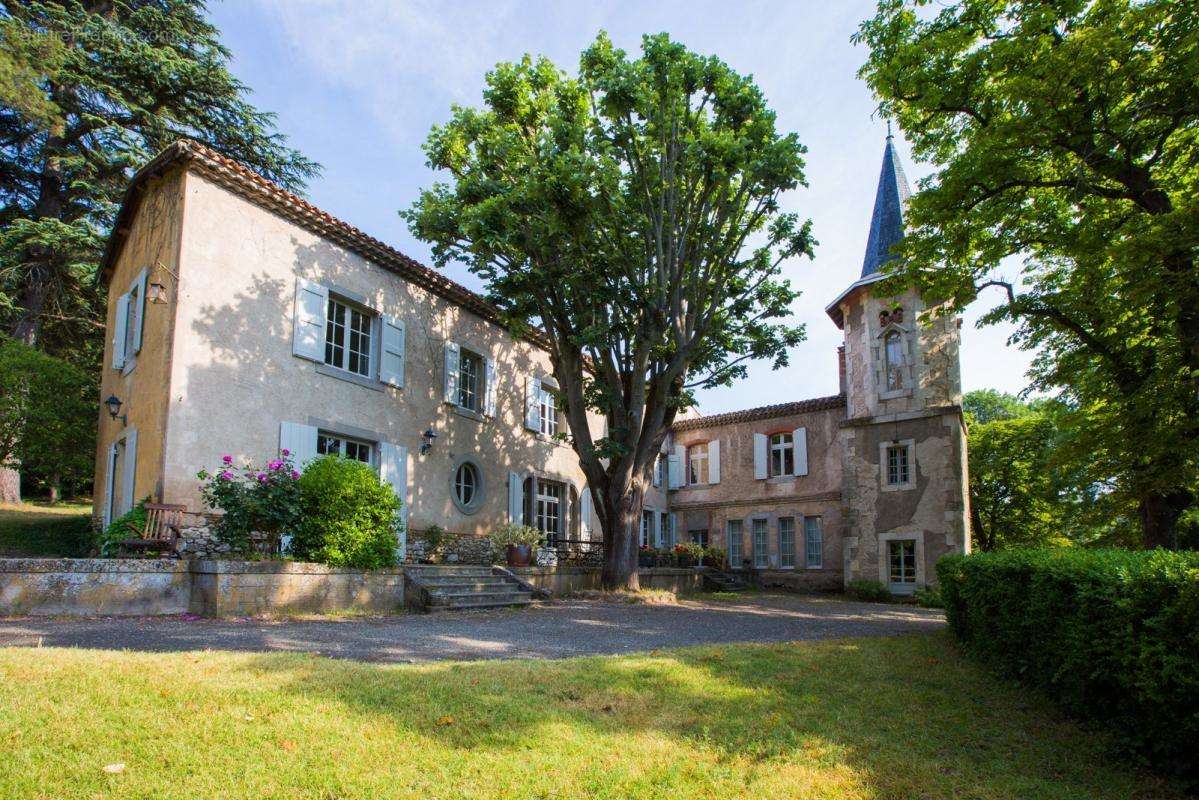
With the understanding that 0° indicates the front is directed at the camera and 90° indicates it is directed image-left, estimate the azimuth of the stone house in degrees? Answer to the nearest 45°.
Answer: approximately 315°

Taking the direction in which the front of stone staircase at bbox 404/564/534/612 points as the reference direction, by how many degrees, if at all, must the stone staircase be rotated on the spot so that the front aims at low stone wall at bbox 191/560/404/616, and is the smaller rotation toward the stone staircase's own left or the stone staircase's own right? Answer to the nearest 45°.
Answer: approximately 90° to the stone staircase's own right

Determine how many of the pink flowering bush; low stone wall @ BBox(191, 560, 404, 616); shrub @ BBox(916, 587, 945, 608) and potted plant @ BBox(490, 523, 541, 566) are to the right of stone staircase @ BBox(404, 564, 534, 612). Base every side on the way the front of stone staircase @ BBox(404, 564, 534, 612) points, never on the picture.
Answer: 2

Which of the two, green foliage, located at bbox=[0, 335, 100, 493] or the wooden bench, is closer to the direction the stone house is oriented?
the wooden bench

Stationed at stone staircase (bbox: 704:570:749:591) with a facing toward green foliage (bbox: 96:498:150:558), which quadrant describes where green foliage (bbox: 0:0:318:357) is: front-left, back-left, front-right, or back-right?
front-right

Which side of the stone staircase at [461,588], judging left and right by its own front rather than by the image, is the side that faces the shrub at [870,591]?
left

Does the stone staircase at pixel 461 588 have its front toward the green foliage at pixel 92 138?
no

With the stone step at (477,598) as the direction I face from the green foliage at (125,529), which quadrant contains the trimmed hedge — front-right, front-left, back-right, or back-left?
front-right

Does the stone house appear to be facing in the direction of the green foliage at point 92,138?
no

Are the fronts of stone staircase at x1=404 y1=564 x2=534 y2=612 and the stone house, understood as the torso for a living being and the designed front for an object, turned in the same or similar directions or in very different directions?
same or similar directions

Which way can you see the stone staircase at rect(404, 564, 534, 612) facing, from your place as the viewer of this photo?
facing the viewer and to the right of the viewer
